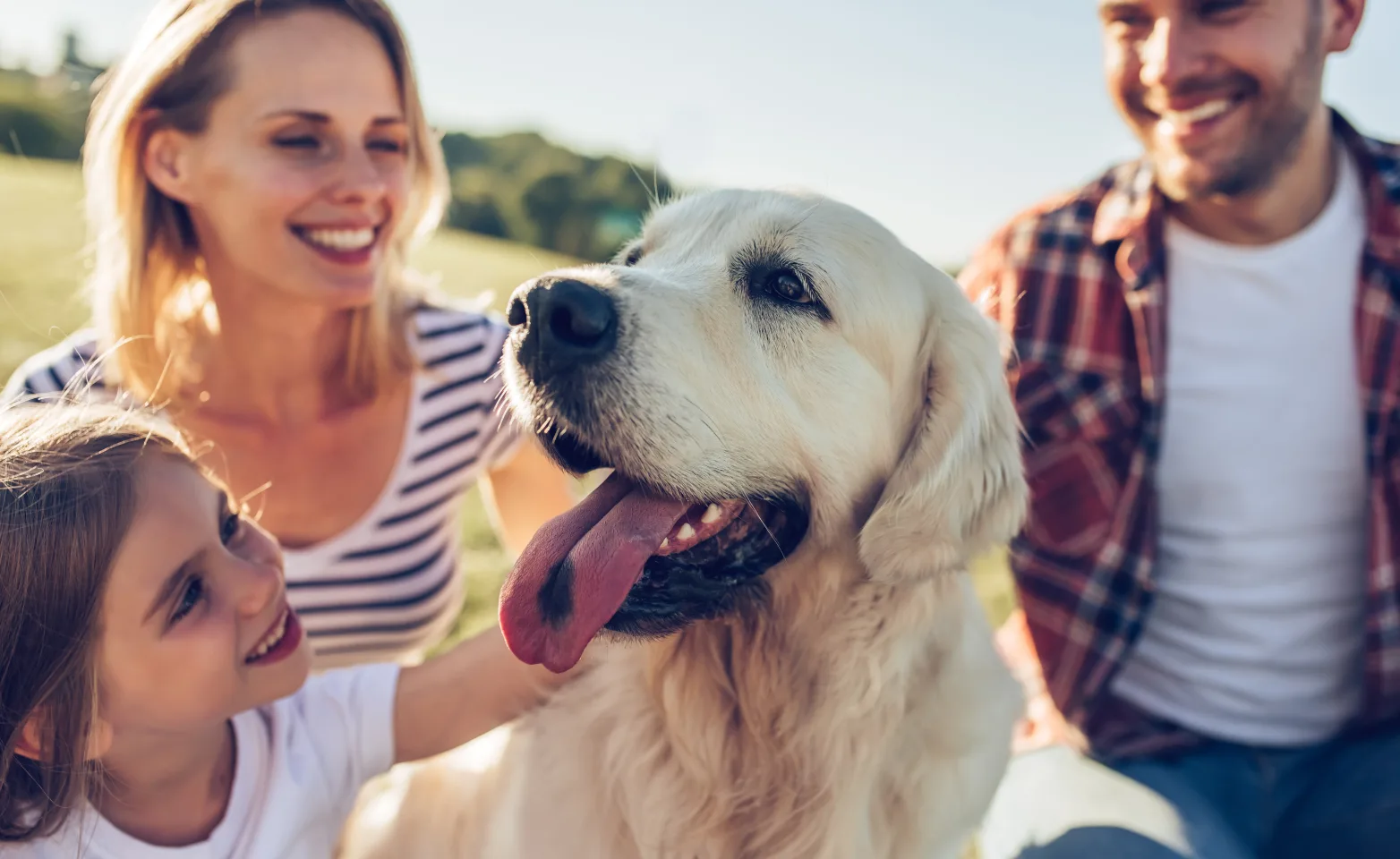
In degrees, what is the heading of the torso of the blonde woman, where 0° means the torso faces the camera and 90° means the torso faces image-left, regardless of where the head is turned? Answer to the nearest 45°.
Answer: approximately 315°

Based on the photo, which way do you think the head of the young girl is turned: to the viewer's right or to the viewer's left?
to the viewer's right

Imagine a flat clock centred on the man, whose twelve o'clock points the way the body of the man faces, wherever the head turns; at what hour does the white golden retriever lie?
The white golden retriever is roughly at 1 o'clock from the man.

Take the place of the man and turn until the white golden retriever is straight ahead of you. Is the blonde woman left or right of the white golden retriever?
right

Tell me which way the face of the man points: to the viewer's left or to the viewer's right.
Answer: to the viewer's left

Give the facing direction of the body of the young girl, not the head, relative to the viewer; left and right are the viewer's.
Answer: facing the viewer and to the right of the viewer

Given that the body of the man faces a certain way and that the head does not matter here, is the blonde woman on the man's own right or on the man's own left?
on the man's own right

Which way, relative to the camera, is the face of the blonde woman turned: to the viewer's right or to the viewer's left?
to the viewer's right

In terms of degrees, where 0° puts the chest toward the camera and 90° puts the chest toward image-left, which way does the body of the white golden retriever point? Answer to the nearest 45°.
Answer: approximately 45°

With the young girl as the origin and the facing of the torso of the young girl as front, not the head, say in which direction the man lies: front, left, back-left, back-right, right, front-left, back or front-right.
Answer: front-left

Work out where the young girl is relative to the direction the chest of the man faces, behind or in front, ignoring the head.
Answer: in front

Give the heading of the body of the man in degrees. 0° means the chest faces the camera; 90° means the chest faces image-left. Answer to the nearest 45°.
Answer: approximately 0°
